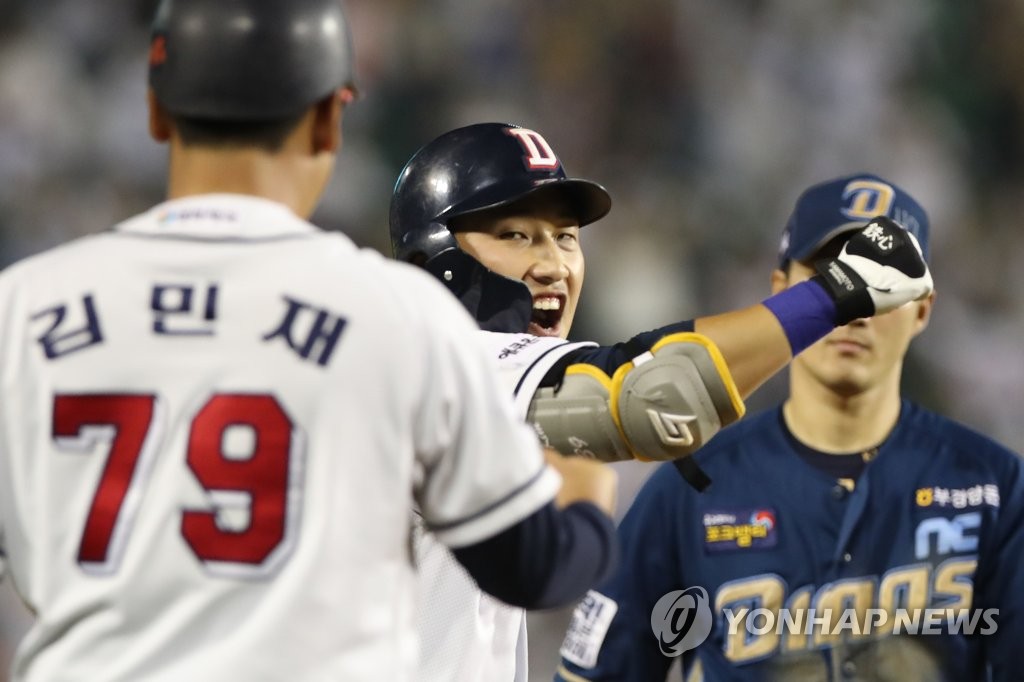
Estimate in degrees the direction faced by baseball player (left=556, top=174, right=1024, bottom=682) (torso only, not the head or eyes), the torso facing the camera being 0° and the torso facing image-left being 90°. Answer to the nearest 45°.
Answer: approximately 0°

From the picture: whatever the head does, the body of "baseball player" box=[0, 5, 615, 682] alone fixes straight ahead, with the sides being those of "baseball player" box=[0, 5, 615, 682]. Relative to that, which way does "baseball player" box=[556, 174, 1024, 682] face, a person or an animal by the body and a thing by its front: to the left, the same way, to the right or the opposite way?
the opposite way

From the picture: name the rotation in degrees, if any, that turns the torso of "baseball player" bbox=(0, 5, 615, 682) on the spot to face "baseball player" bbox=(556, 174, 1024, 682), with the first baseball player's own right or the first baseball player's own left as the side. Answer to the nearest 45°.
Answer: approximately 45° to the first baseball player's own right

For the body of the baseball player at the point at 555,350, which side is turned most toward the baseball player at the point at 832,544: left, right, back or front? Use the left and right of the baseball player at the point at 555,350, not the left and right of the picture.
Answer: left

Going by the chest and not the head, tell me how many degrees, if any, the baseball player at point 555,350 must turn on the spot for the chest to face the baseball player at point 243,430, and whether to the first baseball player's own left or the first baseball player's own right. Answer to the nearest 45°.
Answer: approximately 45° to the first baseball player's own right

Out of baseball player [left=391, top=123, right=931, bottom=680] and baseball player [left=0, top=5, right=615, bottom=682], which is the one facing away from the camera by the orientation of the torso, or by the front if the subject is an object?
baseball player [left=0, top=5, right=615, bottom=682]

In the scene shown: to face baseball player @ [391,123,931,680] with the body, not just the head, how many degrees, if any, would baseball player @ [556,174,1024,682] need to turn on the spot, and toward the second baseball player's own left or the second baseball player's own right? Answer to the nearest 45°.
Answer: approximately 45° to the second baseball player's own right

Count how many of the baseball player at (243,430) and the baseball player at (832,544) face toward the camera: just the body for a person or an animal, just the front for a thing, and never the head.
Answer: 1

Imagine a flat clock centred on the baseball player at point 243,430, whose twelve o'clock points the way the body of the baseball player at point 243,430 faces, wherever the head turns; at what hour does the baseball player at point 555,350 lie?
the baseball player at point 555,350 is roughly at 1 o'clock from the baseball player at point 243,430.

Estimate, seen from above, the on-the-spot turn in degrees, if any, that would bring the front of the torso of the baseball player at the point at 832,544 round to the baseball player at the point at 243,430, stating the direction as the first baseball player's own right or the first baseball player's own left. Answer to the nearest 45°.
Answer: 0° — they already face them

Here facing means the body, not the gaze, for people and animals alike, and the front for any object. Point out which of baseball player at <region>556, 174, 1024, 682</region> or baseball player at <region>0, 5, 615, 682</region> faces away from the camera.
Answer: baseball player at <region>0, 5, 615, 682</region>

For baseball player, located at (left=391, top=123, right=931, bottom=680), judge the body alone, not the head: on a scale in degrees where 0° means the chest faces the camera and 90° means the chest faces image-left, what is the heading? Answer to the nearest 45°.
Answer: approximately 315°

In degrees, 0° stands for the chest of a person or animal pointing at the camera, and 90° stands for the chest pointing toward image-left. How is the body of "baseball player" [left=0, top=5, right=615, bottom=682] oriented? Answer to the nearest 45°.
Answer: approximately 180°
